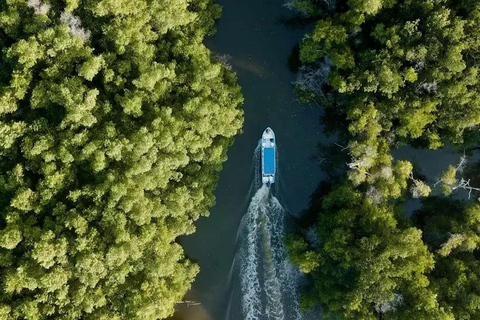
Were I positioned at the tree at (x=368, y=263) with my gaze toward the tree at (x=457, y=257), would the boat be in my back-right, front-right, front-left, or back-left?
back-left

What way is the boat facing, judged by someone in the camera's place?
facing away from the viewer

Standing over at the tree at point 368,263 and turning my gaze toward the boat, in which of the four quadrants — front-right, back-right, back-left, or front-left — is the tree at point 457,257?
back-right

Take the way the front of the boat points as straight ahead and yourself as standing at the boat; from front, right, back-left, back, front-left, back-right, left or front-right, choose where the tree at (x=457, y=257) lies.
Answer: right
